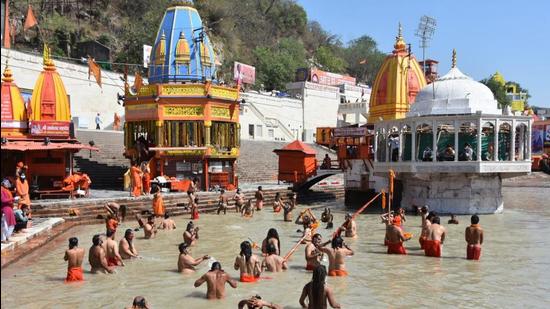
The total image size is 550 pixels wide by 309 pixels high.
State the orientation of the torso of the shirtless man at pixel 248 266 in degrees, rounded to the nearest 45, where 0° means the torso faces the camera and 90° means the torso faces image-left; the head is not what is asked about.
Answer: approximately 180°

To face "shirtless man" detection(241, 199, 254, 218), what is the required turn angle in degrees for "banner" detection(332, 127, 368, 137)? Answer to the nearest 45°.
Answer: approximately 45° to its right

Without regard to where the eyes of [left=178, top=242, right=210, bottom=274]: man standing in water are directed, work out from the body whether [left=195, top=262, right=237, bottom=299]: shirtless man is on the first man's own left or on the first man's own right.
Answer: on the first man's own right

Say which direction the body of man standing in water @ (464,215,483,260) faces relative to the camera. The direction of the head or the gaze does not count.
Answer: away from the camera

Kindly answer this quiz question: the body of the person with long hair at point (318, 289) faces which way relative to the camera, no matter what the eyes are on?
away from the camera

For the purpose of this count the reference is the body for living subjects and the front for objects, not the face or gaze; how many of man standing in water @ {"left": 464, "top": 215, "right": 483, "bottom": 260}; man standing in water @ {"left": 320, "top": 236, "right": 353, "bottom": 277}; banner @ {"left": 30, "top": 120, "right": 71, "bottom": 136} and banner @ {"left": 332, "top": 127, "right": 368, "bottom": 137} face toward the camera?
2

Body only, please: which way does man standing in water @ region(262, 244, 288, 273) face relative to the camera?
away from the camera

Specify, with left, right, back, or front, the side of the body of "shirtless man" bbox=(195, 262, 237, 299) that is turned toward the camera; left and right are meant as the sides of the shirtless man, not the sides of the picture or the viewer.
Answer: back
